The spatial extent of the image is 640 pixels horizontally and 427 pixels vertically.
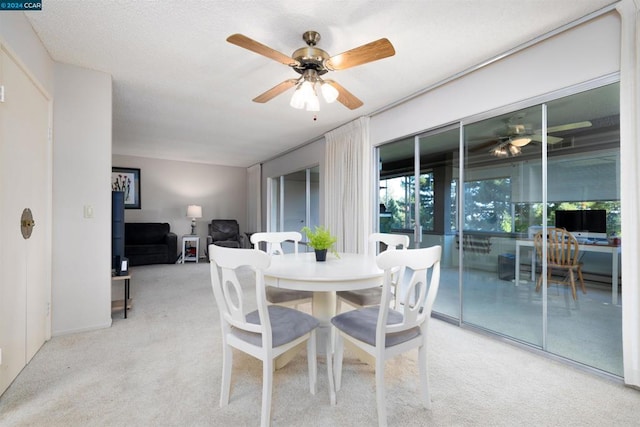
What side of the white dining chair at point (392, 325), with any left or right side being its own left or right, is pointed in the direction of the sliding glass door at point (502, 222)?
right

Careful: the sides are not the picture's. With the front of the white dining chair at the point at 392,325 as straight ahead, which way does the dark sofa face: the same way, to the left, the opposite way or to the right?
the opposite way

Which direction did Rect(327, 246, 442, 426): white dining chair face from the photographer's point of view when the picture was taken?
facing away from the viewer and to the left of the viewer

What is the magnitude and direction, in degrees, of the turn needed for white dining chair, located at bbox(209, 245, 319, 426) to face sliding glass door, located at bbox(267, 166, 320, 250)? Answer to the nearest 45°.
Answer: approximately 45° to its left

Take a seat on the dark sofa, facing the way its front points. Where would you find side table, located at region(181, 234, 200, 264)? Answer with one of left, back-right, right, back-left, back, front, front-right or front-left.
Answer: left

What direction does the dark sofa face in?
toward the camera

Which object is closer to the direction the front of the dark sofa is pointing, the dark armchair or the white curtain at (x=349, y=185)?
the white curtain

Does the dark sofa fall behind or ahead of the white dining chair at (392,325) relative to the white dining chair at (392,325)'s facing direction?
ahead

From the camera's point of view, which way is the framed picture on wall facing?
toward the camera

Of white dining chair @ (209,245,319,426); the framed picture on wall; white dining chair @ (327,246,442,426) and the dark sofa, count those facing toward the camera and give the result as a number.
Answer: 2

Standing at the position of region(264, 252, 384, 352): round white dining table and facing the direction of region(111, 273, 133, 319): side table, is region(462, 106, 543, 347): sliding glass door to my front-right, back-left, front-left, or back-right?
back-right

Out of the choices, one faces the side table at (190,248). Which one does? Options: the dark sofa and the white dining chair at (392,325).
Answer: the white dining chair

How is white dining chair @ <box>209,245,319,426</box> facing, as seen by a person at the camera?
facing away from the viewer and to the right of the viewer

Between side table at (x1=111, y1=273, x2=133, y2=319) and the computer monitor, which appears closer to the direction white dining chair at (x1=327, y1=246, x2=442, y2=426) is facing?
the side table

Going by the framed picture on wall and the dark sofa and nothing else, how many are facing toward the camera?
2

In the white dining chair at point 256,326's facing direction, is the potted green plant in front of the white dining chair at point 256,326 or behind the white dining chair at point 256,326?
in front
